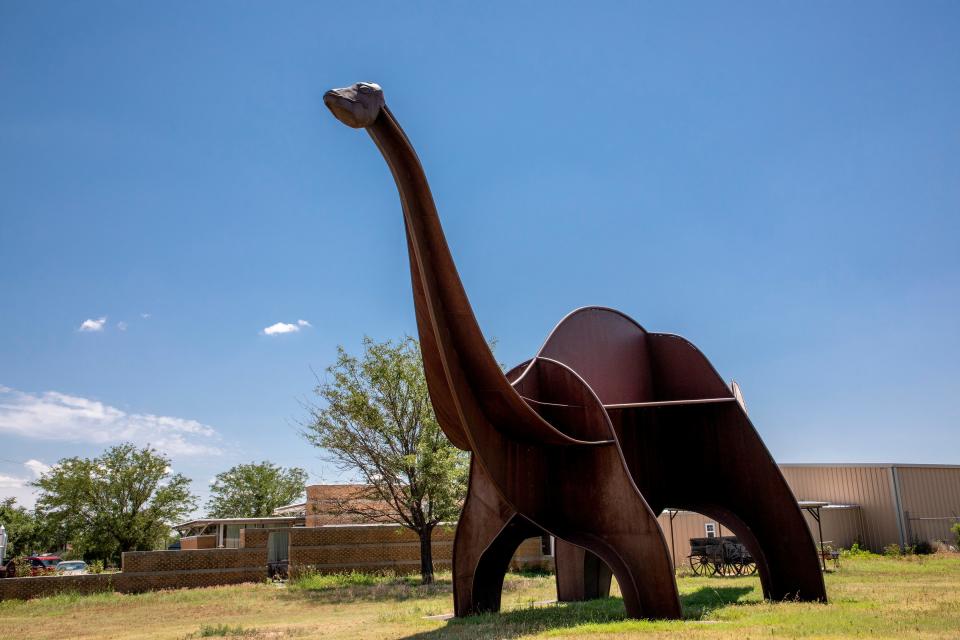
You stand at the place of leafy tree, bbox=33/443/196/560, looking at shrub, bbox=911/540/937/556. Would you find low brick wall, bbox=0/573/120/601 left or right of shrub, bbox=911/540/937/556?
right

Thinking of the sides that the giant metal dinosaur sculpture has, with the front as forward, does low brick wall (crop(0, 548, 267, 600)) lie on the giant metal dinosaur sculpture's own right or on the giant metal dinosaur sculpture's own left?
on the giant metal dinosaur sculpture's own right

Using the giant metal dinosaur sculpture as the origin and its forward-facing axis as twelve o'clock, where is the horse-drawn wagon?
The horse-drawn wagon is roughly at 5 o'clock from the giant metal dinosaur sculpture.

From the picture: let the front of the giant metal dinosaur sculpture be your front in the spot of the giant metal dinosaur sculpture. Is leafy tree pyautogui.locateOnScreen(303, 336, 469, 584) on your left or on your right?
on your right

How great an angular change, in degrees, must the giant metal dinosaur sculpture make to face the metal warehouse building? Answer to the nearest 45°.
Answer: approximately 180°

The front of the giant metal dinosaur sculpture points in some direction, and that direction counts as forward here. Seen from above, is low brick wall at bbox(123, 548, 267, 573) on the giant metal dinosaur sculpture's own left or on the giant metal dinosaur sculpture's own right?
on the giant metal dinosaur sculpture's own right

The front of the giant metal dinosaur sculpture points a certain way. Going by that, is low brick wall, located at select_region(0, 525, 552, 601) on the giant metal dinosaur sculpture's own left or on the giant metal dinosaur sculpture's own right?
on the giant metal dinosaur sculpture's own right

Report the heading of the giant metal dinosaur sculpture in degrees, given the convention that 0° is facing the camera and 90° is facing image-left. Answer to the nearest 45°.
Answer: approximately 45°
